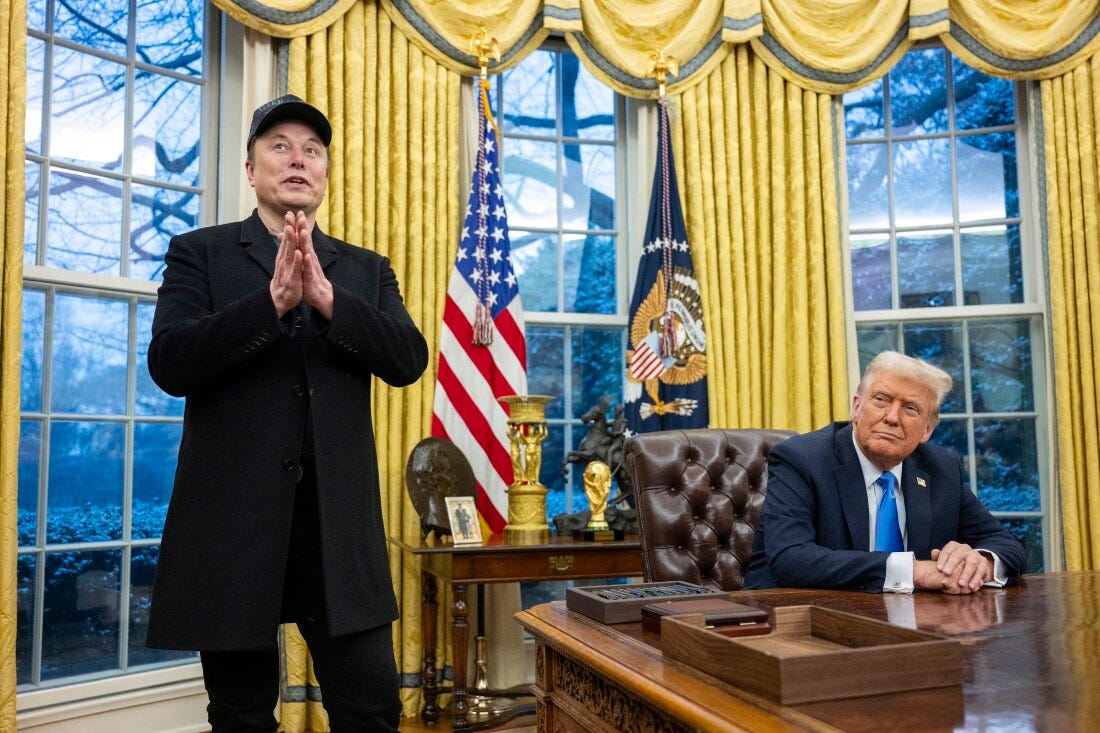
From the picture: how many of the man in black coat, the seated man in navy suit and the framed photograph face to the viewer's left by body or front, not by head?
0

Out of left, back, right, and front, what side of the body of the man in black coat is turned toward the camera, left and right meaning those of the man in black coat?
front

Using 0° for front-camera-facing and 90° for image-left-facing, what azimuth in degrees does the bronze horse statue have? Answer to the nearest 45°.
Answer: approximately 90°

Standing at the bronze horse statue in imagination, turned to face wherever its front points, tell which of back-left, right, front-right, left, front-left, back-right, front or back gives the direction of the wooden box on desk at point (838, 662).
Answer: left

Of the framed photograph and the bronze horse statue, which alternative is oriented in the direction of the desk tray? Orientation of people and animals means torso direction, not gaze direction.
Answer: the framed photograph

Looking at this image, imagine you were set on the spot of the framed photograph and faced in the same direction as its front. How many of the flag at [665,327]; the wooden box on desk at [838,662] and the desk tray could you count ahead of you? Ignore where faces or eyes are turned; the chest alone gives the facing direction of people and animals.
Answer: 2

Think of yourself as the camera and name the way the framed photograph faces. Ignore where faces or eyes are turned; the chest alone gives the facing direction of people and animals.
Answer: facing the viewer

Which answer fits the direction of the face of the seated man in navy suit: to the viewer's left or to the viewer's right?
to the viewer's left

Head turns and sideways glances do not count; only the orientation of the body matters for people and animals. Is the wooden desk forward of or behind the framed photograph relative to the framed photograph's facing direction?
forward

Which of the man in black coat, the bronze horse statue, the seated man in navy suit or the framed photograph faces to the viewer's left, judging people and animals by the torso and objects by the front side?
the bronze horse statue

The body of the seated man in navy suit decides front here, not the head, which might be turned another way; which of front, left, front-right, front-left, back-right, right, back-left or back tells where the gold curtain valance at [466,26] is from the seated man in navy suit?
back
